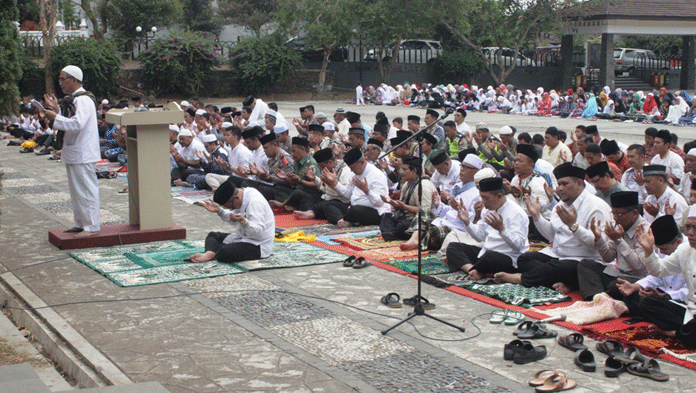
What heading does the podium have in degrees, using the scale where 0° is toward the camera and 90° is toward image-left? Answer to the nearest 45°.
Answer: approximately 270°

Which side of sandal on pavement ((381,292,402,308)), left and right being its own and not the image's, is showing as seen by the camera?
left

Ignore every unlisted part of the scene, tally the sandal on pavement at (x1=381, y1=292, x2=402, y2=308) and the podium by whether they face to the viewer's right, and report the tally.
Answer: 1

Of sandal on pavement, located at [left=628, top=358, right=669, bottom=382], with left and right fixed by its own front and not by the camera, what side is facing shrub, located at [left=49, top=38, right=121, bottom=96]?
front

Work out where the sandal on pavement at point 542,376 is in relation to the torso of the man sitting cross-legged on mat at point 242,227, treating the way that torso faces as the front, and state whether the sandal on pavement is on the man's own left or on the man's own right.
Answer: on the man's own left

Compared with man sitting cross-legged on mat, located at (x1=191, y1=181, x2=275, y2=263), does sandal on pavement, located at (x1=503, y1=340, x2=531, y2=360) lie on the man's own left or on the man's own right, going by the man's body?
on the man's own left

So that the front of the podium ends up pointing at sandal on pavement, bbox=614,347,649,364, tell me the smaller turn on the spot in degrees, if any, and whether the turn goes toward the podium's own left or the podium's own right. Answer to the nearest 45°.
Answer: approximately 45° to the podium's own right
